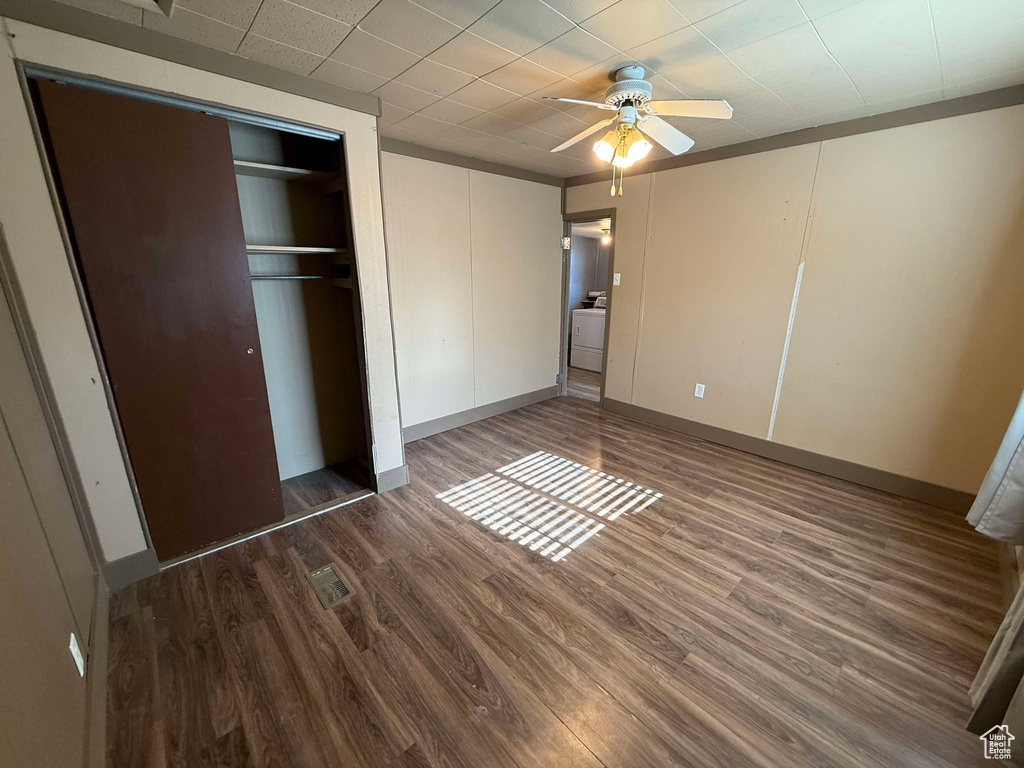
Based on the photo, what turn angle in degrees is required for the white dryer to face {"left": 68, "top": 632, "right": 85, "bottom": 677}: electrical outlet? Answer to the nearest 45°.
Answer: approximately 45° to its left

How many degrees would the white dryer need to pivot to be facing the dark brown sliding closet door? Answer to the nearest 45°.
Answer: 0° — it already faces it

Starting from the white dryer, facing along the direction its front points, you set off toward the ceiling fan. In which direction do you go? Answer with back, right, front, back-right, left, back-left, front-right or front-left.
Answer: front-left

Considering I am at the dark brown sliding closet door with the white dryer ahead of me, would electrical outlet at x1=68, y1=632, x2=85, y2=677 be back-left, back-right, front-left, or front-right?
back-right

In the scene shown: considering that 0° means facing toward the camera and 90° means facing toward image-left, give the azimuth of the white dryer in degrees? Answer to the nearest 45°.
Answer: approximately 45°
